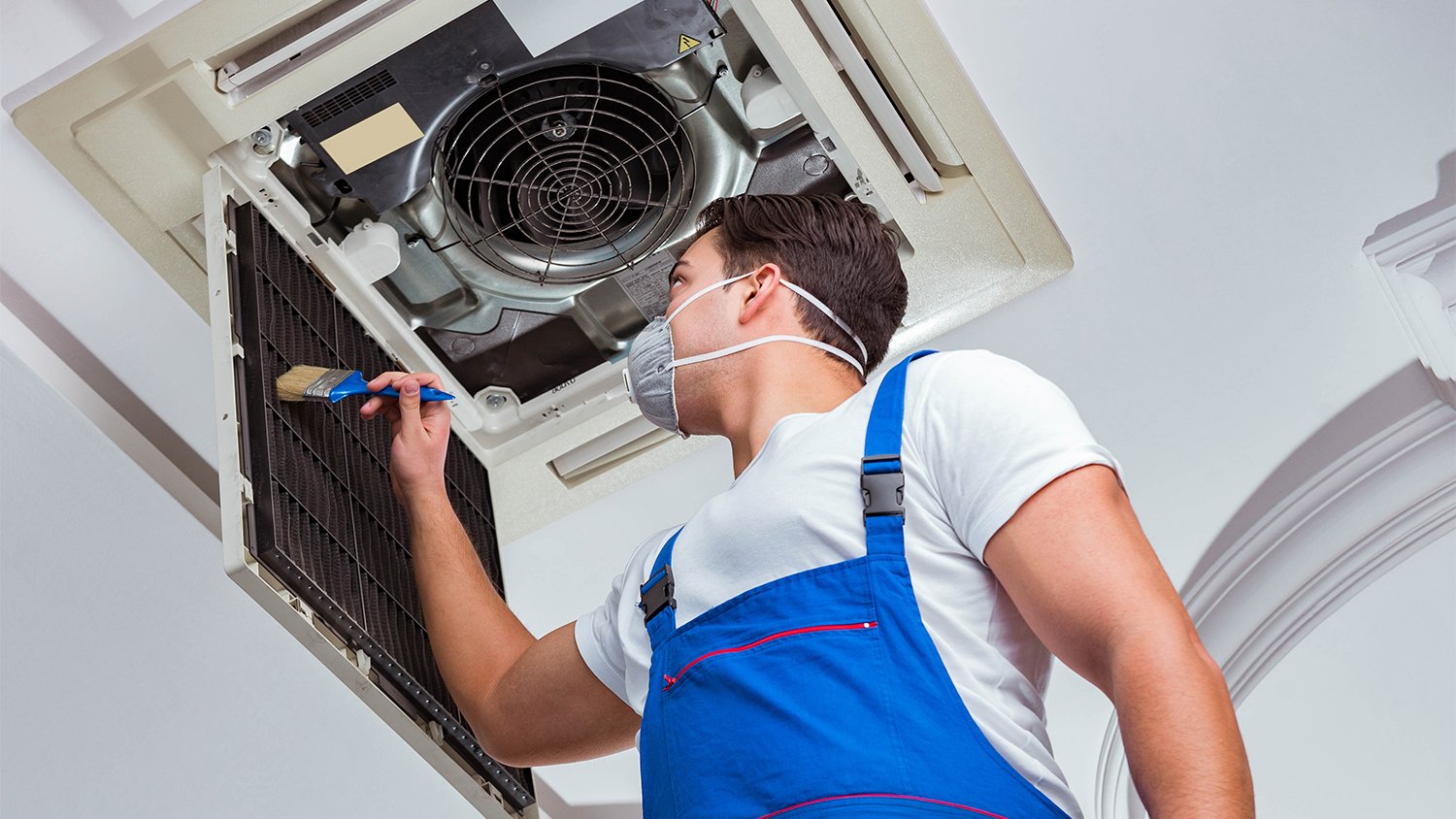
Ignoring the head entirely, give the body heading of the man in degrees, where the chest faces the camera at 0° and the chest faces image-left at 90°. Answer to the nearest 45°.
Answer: approximately 45°
